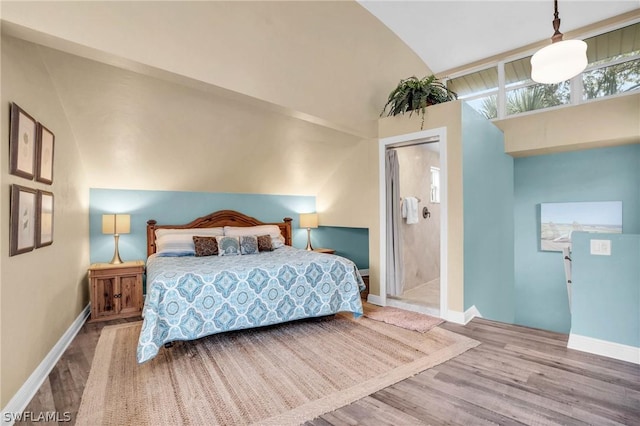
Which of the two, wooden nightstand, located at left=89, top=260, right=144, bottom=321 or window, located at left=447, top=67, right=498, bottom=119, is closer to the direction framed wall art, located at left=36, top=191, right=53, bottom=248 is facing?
the window

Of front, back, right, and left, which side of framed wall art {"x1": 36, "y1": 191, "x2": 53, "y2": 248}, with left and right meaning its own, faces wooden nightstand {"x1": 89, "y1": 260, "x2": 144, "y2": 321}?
left

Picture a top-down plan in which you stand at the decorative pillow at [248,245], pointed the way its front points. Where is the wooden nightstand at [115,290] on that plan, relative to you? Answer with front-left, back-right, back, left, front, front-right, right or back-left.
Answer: right

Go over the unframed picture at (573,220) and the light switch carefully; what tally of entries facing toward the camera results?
2

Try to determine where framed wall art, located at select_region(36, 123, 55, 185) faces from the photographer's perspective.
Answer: facing the viewer and to the right of the viewer

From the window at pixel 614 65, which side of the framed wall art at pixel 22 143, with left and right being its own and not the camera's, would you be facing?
front

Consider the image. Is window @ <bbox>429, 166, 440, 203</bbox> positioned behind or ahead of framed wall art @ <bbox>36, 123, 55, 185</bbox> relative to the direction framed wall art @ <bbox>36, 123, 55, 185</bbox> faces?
ahead

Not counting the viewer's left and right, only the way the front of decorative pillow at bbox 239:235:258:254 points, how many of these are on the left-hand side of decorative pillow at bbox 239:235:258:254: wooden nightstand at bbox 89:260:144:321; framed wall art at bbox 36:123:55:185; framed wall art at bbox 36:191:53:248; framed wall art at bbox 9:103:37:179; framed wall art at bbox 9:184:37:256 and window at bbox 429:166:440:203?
1

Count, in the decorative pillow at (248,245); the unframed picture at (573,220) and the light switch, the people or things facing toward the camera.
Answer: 3

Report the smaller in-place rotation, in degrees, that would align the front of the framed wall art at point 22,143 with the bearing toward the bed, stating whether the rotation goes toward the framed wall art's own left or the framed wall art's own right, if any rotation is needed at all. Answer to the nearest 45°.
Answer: approximately 45° to the framed wall art's own left

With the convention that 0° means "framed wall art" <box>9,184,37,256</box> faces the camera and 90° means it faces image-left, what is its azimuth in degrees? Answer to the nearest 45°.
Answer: approximately 315°

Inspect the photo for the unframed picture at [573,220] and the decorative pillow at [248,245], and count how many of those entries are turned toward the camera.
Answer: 2

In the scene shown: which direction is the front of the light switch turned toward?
toward the camera

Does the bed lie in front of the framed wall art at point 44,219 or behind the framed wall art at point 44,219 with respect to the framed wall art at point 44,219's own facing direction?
in front

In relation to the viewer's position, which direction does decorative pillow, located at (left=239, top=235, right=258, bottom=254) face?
facing the viewer
